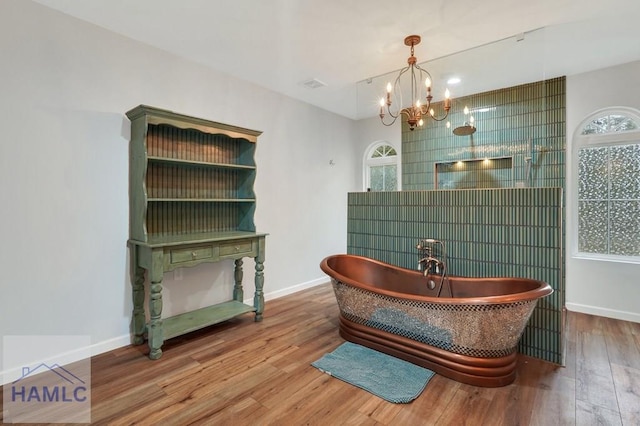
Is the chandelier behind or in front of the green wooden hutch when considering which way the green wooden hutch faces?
in front

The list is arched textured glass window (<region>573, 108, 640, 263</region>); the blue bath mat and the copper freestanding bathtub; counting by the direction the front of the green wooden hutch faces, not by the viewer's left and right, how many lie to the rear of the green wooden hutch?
0

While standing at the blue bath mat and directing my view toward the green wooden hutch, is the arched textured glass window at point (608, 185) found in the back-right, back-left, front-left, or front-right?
back-right

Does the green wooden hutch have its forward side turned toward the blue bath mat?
yes

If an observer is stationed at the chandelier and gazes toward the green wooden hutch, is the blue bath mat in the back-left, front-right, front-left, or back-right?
front-left

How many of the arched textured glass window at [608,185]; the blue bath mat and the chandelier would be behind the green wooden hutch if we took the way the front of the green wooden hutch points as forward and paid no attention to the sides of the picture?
0

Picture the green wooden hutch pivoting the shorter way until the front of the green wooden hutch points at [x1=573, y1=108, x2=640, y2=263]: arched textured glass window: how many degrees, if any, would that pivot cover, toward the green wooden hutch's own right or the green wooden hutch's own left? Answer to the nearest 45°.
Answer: approximately 45° to the green wooden hutch's own left

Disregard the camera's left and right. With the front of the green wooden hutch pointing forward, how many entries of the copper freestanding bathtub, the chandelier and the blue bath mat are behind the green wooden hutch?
0

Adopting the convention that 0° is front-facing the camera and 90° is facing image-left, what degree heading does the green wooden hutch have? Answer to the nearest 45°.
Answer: approximately 315°

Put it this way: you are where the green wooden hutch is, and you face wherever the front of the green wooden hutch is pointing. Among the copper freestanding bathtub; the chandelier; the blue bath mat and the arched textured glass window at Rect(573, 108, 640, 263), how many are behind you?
0

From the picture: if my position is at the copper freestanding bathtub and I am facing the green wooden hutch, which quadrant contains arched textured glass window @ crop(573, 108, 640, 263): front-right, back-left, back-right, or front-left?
back-right

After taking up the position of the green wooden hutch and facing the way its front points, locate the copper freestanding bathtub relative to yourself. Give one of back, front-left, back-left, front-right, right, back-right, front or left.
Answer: front
